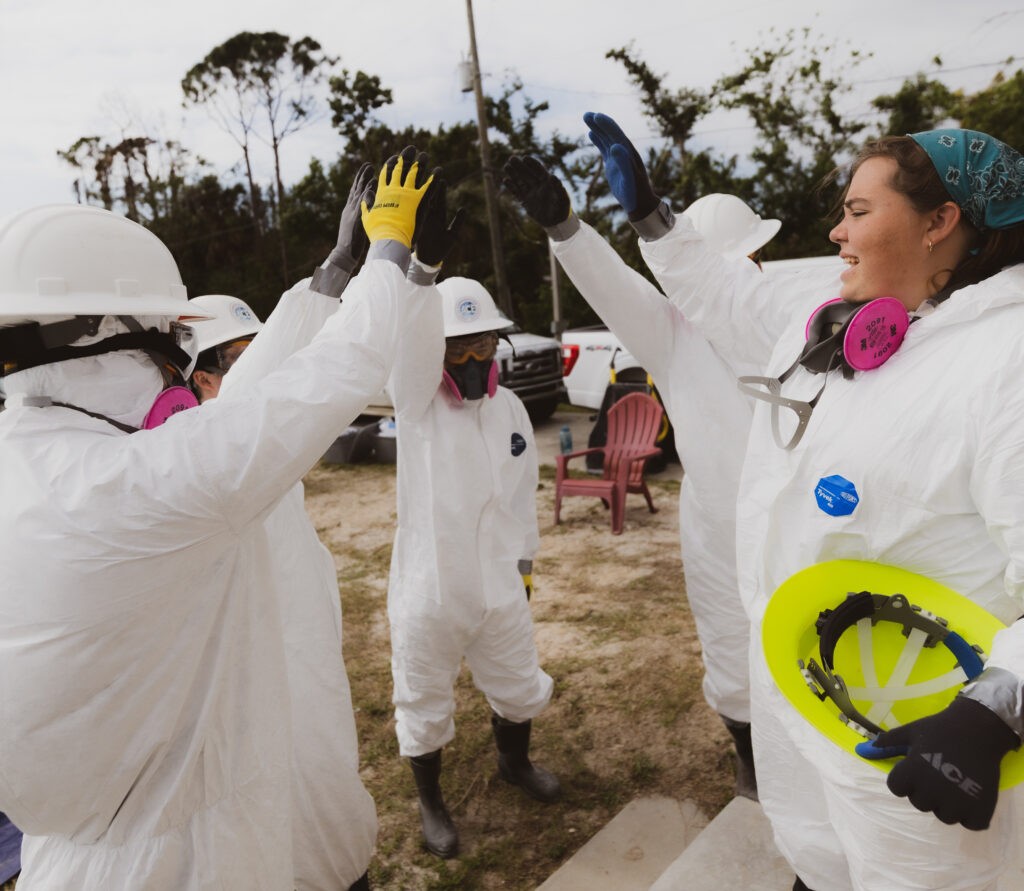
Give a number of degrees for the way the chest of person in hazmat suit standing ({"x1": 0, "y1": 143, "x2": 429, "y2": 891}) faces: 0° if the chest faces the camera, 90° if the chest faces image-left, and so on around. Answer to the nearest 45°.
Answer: approximately 225°

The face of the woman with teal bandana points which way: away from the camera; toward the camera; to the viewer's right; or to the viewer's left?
to the viewer's left

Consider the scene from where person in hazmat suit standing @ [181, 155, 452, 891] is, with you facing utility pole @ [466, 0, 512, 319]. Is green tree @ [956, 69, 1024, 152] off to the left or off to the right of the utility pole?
right

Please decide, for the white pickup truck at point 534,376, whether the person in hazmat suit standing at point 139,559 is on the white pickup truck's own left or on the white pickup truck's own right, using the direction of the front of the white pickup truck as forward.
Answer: on the white pickup truck's own right

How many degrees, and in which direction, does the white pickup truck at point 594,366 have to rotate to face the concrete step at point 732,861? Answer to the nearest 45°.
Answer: approximately 90° to its right

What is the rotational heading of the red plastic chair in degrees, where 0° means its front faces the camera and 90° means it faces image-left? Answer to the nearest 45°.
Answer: approximately 45°

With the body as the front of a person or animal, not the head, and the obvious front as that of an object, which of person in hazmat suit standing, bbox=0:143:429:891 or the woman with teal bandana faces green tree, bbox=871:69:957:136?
the person in hazmat suit standing

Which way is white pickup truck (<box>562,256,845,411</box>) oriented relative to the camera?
to the viewer's right

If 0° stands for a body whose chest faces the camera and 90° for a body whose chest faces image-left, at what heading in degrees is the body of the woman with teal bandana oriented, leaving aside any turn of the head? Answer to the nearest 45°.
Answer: approximately 45°
